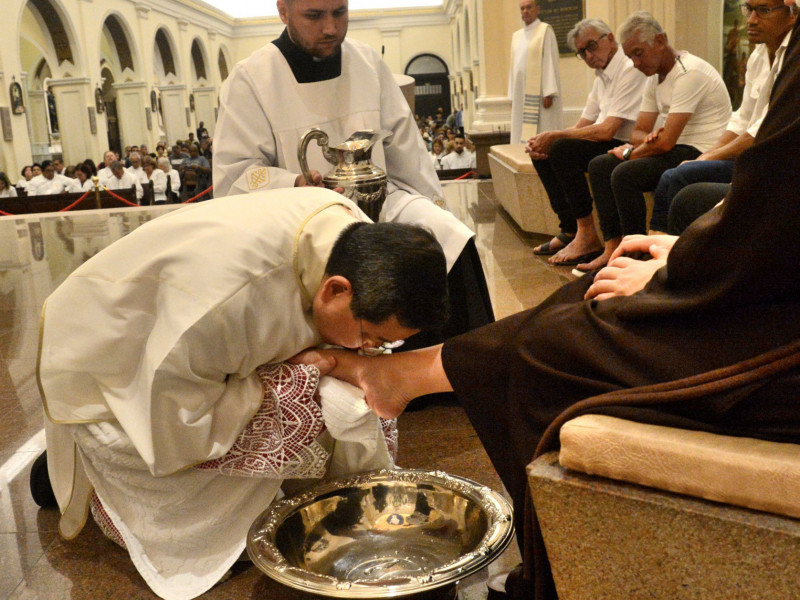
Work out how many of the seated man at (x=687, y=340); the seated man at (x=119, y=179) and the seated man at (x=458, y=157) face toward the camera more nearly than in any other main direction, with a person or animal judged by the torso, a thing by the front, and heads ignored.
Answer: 2

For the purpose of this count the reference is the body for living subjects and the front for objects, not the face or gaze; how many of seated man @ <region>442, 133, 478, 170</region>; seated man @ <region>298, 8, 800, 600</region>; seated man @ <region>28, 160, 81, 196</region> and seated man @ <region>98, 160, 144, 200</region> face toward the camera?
3

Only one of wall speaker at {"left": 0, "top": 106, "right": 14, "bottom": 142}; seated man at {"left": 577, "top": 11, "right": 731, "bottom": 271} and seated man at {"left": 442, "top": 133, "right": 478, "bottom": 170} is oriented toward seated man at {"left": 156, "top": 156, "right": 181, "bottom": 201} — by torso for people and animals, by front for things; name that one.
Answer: the wall speaker

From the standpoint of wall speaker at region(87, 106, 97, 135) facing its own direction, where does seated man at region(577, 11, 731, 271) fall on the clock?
The seated man is roughly at 1 o'clock from the wall speaker.

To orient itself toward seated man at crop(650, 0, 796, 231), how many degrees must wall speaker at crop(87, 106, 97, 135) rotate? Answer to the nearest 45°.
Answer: approximately 45° to its right

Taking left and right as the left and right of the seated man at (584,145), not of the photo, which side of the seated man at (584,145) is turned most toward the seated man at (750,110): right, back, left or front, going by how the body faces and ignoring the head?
left

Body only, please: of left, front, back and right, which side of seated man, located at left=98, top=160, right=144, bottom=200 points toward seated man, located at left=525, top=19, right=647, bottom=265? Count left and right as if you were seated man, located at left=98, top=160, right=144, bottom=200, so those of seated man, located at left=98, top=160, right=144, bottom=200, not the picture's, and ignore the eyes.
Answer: front

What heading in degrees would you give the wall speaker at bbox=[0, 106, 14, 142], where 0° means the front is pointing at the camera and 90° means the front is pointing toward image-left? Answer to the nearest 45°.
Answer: approximately 315°

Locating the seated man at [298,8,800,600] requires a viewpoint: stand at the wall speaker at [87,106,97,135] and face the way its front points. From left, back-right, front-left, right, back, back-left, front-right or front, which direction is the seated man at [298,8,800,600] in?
front-right

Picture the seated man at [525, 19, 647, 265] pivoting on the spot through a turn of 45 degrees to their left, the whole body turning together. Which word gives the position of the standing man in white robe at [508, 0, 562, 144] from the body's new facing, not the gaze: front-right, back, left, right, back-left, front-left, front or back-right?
back

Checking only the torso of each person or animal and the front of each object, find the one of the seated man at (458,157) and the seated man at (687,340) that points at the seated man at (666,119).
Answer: the seated man at (458,157)

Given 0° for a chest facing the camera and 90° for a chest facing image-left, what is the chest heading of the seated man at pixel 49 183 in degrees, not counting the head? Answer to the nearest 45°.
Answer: approximately 0°

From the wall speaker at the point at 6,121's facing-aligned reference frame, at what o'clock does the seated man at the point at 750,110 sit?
The seated man is roughly at 1 o'clock from the wall speaker.

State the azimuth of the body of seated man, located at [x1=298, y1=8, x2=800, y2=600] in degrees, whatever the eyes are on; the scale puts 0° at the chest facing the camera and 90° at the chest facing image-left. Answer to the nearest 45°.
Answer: approximately 90°
